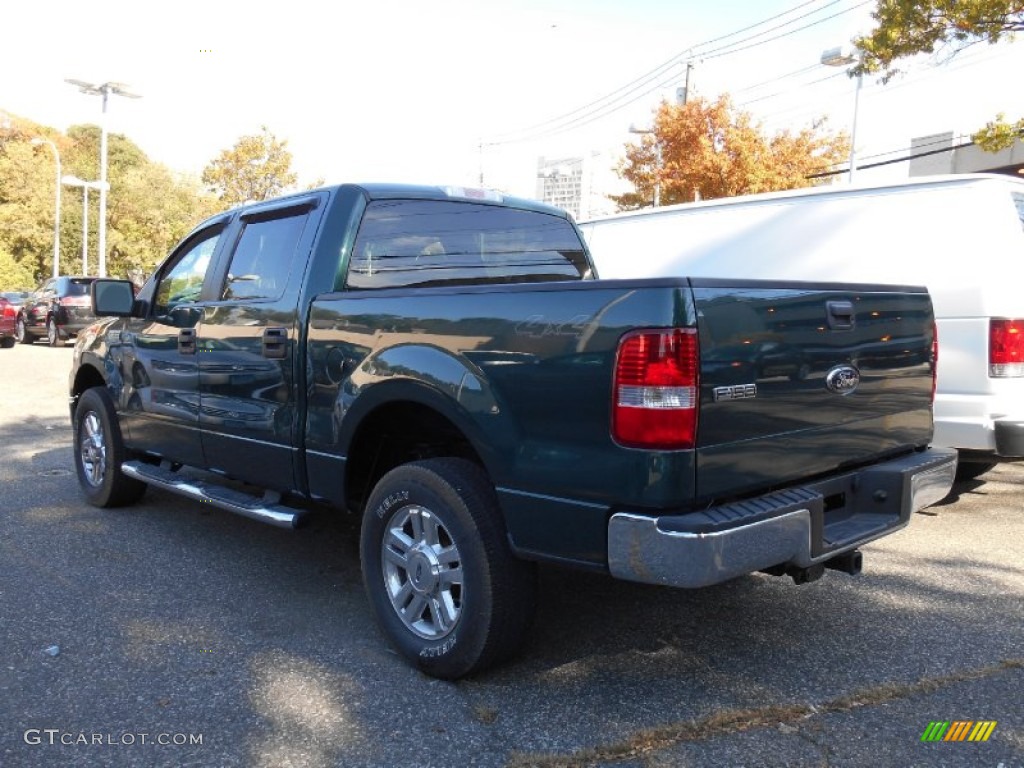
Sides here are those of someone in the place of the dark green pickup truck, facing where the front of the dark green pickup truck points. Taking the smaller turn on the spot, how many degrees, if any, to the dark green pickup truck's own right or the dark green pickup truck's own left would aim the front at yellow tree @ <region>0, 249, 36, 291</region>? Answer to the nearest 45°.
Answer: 0° — it already faces it

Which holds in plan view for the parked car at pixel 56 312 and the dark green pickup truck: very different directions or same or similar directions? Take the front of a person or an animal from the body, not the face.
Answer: same or similar directions

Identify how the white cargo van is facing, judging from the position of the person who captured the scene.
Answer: facing away from the viewer and to the left of the viewer

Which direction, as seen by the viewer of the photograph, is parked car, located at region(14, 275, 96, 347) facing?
facing away from the viewer and to the left of the viewer

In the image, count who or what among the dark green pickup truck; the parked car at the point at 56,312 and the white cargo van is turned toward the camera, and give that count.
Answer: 0

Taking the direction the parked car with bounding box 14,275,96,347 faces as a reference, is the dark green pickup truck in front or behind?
behind

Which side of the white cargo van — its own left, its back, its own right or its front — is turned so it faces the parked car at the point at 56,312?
front

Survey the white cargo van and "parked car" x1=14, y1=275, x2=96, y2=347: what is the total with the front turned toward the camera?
0

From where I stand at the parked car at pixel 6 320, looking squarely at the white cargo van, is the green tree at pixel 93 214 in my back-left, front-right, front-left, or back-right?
back-left

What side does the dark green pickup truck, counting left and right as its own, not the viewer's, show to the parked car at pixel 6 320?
front

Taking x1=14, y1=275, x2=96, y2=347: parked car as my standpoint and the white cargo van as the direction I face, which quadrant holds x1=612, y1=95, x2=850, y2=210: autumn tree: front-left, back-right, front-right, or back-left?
front-left

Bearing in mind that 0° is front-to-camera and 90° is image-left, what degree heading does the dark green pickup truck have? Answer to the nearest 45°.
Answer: approximately 135°

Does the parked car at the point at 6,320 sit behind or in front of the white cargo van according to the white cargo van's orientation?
in front
